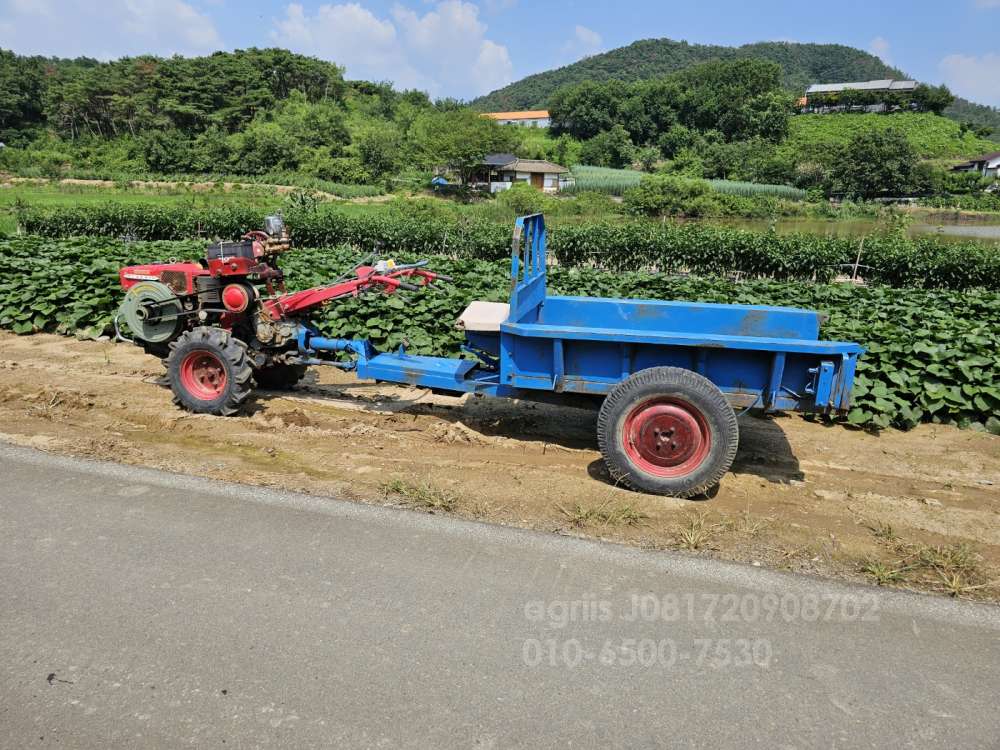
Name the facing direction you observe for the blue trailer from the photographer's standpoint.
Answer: facing to the left of the viewer
